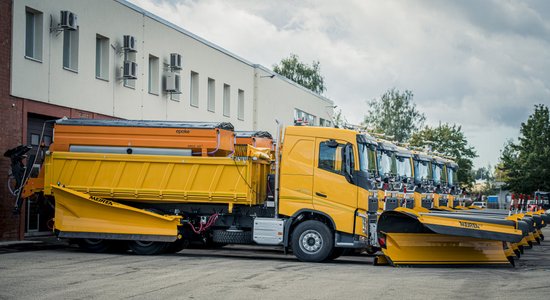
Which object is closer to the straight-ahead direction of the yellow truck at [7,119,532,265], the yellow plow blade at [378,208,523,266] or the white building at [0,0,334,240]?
the yellow plow blade

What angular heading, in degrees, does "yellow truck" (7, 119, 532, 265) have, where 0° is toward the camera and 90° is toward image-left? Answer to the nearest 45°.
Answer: approximately 270°

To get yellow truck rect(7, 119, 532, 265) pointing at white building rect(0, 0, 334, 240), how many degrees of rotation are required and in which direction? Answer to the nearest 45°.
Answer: approximately 135° to its left
